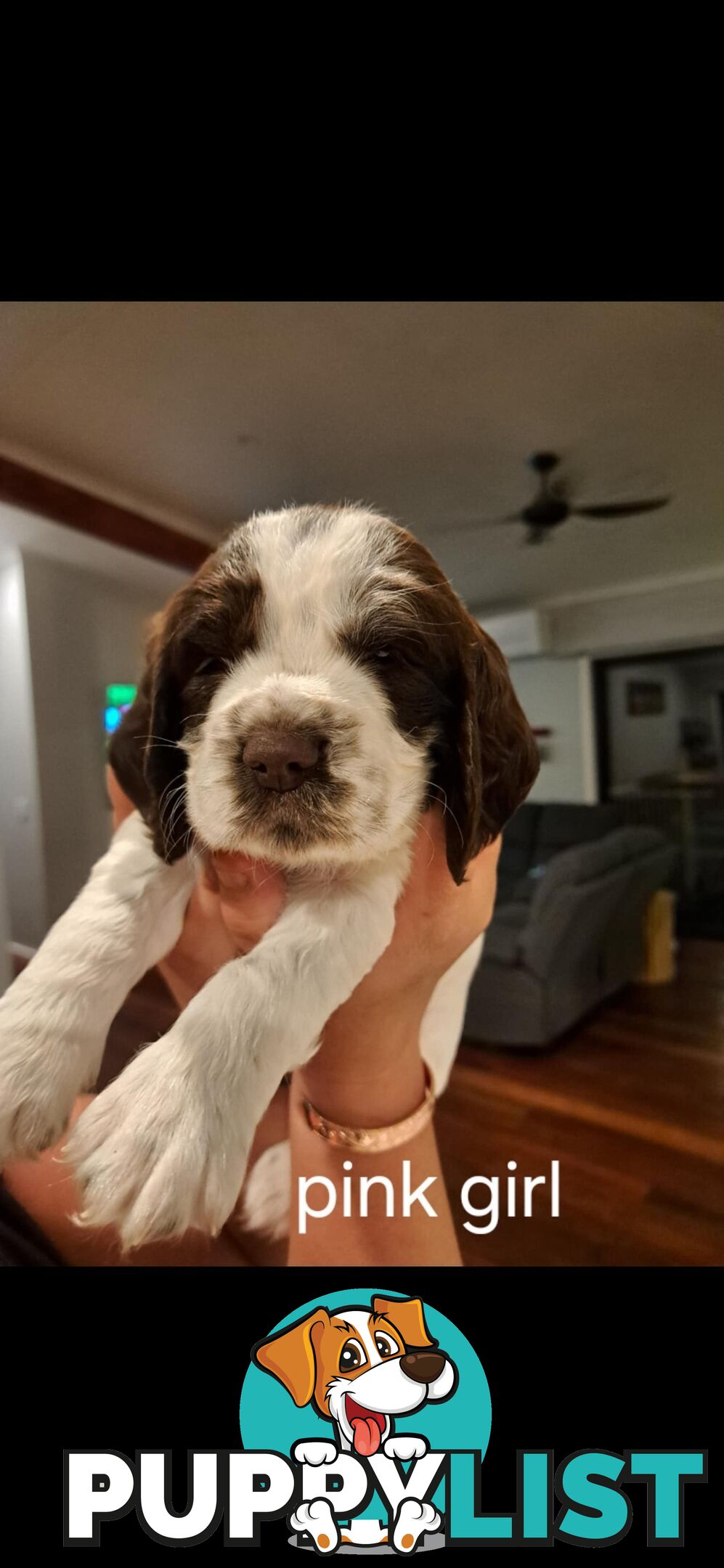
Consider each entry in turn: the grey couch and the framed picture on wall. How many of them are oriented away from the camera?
0

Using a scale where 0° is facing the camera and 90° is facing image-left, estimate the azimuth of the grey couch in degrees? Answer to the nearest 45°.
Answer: approximately 45°
